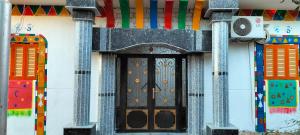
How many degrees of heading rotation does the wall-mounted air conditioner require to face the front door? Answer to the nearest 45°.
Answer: approximately 90° to its right

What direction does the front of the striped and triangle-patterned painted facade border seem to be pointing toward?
toward the camera

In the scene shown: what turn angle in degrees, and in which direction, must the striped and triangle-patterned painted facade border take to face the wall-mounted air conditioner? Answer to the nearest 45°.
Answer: approximately 90° to its left

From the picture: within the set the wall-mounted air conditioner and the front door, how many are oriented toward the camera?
2

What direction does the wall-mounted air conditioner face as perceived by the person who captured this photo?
facing the viewer

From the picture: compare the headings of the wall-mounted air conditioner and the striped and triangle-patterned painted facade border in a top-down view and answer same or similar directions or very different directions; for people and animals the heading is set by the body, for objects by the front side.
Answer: same or similar directions

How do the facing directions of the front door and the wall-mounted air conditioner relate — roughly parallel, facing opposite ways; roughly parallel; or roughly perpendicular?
roughly parallel

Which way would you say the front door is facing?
toward the camera

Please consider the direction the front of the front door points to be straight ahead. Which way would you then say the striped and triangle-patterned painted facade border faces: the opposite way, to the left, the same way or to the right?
the same way
